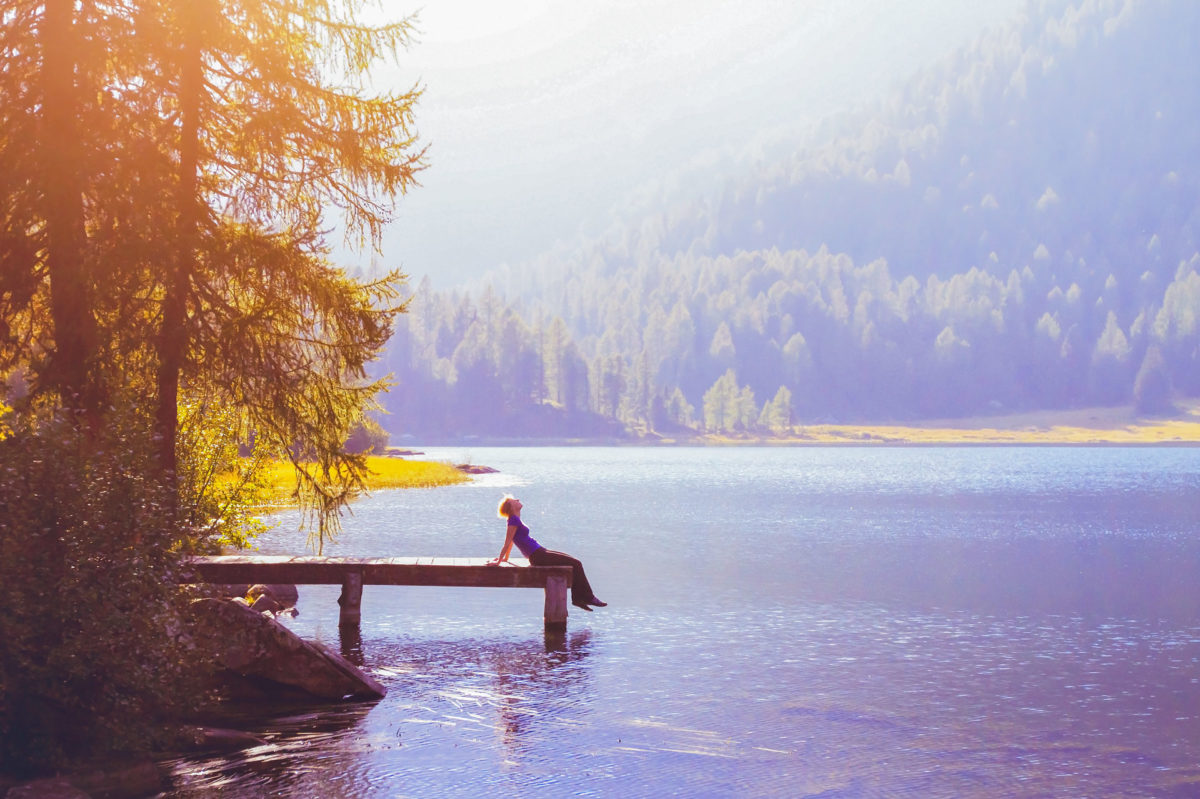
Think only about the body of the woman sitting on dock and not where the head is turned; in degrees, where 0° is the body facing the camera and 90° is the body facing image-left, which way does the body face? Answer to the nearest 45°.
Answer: approximately 270°

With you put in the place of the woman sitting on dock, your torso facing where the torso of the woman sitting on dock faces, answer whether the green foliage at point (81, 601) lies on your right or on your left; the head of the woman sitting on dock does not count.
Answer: on your right

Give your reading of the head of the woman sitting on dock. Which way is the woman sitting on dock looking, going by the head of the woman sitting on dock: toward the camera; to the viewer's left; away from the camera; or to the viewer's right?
to the viewer's right

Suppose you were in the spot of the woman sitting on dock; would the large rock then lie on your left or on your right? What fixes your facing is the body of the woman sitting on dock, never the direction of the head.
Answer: on your right
